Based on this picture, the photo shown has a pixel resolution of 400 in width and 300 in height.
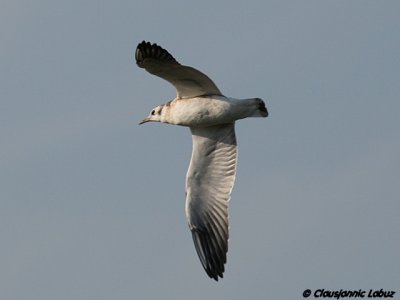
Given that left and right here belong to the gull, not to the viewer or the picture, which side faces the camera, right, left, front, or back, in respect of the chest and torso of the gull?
left
